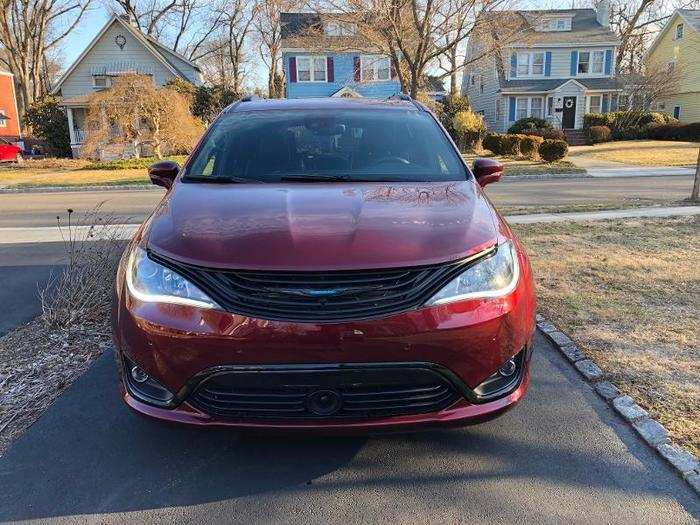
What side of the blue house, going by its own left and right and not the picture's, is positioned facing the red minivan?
front

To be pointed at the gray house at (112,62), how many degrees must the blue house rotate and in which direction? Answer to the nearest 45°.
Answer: approximately 90° to its right

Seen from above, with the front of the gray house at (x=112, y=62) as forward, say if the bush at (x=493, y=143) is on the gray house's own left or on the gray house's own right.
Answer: on the gray house's own left

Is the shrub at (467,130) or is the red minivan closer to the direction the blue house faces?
the red minivan

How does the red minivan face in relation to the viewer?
toward the camera

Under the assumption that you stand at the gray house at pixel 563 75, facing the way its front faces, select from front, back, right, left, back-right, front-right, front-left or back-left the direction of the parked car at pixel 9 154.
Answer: front-right

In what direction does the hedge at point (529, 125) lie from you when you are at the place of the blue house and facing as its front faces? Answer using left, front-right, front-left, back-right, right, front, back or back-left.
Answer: left

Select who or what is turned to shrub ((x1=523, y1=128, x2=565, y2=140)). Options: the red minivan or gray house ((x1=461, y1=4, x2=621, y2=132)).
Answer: the gray house

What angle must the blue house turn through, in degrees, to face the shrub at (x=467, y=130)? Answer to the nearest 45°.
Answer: approximately 45° to its left

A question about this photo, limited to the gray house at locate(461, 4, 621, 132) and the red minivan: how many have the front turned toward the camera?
2

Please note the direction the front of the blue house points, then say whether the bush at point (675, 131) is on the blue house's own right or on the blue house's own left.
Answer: on the blue house's own left

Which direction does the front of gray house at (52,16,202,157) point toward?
toward the camera

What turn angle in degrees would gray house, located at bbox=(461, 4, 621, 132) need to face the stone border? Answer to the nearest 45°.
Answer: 0° — it already faces it
